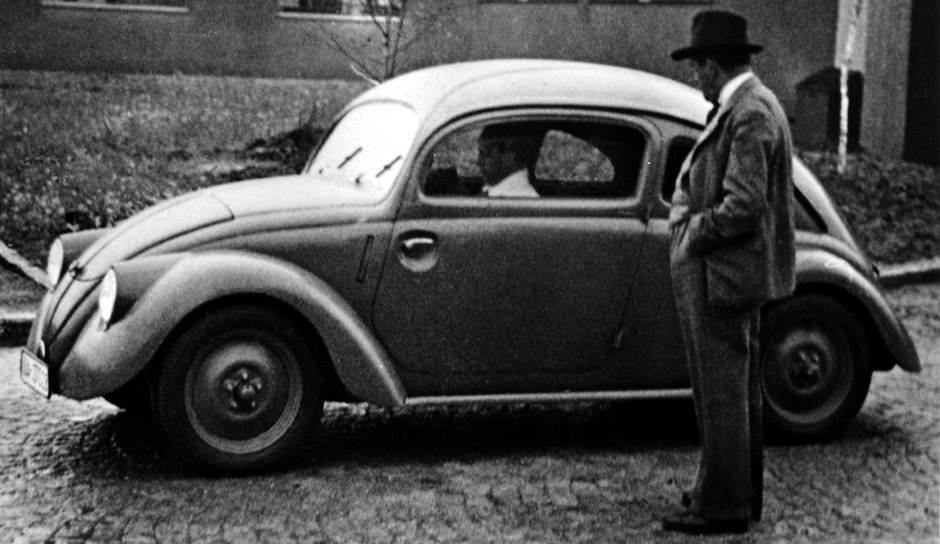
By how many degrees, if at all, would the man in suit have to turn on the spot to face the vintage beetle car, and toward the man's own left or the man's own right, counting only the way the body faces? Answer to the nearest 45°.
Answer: approximately 45° to the man's own right

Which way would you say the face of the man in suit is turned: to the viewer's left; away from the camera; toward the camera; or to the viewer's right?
to the viewer's left

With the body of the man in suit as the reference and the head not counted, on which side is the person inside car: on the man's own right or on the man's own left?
on the man's own right

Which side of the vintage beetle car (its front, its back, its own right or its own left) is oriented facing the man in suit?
left

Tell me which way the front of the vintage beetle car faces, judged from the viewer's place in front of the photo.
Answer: facing the viewer and to the left of the viewer

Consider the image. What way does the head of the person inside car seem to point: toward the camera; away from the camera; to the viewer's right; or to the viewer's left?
to the viewer's left

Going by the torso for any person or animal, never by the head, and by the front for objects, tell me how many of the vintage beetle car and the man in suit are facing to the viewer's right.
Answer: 0

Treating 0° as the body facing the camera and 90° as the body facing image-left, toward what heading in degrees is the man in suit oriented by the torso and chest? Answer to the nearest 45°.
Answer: approximately 90°
